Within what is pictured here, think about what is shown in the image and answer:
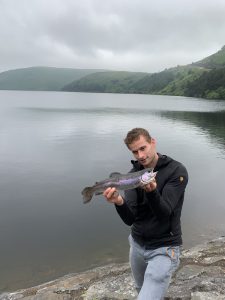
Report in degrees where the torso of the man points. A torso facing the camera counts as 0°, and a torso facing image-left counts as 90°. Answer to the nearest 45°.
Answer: approximately 45°
